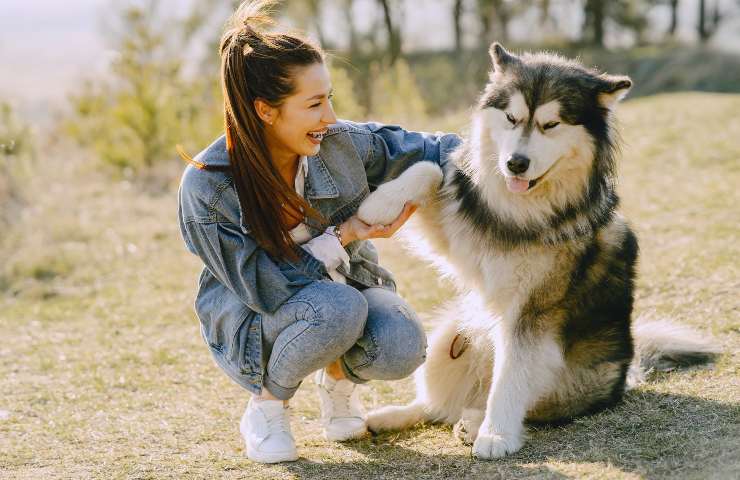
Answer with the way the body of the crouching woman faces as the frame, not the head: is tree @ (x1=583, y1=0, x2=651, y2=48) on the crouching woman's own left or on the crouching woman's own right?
on the crouching woman's own left

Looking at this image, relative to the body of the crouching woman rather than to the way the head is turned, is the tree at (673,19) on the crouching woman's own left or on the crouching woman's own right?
on the crouching woman's own left

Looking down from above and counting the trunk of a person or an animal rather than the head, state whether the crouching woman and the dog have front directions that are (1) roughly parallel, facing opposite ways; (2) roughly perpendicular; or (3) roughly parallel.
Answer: roughly perpendicular

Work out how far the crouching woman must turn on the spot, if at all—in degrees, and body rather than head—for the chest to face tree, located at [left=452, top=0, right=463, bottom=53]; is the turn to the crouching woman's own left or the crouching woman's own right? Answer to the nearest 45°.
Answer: approximately 135° to the crouching woman's own left

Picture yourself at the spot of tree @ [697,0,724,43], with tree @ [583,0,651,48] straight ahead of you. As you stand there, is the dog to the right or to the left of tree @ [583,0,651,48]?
left

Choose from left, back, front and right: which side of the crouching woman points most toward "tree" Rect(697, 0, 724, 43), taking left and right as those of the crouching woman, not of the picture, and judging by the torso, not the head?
left

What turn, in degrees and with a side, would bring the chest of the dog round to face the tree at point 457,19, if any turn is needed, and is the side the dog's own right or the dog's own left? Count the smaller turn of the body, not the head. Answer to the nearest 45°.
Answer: approximately 135° to the dog's own right

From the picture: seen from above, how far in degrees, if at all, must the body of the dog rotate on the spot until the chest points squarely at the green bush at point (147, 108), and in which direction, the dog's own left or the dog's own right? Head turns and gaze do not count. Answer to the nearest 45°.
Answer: approximately 90° to the dog's own right

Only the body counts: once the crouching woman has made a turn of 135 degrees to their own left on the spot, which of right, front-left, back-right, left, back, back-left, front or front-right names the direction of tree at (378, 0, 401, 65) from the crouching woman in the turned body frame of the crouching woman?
front

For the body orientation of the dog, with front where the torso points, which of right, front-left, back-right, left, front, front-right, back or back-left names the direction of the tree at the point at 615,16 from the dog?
back-right

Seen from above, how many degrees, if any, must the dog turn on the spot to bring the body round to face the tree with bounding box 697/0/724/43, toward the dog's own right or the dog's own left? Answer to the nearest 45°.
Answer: approximately 135° to the dog's own right

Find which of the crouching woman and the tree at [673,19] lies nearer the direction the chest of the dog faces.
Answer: the crouching woman
